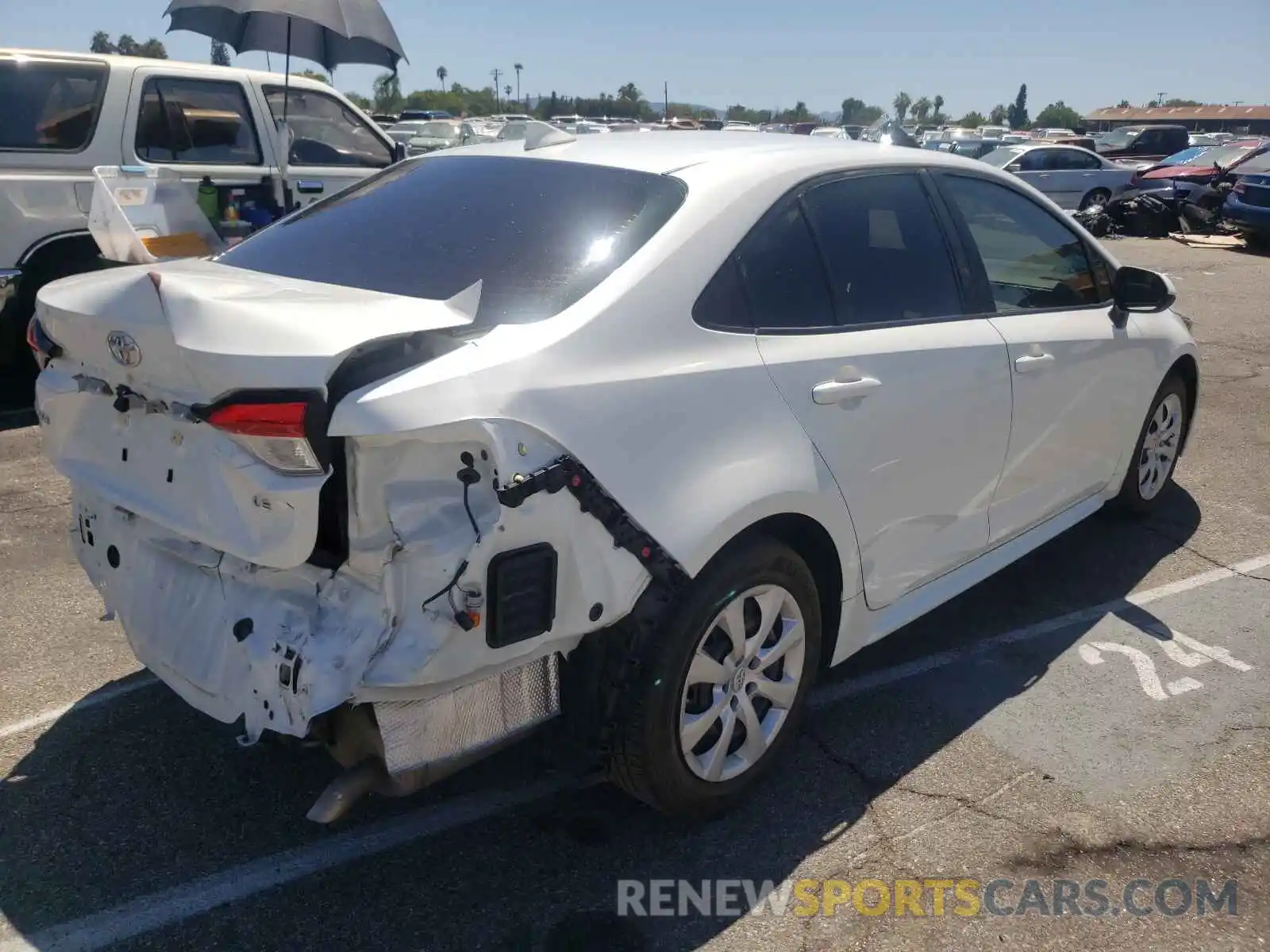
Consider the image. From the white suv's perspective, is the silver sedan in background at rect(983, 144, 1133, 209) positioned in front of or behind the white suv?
in front

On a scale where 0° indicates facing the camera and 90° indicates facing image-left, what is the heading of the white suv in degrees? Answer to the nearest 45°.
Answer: approximately 270°

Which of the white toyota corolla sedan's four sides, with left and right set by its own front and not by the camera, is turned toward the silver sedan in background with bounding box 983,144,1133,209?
front

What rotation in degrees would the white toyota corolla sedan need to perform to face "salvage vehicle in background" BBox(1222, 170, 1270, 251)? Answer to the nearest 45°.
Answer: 0° — it already faces it

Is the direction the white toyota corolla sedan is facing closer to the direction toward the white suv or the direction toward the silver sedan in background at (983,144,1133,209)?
the silver sedan in background

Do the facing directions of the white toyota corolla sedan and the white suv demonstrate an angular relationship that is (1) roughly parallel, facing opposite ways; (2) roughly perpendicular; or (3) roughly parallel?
roughly parallel

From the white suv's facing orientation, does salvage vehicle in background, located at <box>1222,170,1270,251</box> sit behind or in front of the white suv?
in front

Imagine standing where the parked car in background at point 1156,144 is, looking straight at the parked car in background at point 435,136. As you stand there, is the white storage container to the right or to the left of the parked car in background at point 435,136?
left

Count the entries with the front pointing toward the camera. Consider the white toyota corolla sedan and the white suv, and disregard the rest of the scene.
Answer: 0

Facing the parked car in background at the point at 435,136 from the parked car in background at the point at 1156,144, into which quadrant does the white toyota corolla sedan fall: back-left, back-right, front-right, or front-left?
front-left

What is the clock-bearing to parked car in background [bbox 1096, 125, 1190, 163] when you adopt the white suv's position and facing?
The parked car in background is roughly at 11 o'clock from the white suv.

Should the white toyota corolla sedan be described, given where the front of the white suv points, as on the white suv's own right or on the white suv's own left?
on the white suv's own right

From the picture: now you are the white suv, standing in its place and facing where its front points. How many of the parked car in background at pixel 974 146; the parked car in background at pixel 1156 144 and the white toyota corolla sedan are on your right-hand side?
1

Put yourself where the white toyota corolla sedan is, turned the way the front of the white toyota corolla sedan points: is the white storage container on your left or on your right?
on your left

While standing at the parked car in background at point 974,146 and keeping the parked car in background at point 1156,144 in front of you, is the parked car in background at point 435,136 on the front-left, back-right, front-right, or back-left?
back-left

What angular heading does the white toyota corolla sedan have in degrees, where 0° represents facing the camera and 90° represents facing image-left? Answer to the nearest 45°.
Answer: approximately 225°

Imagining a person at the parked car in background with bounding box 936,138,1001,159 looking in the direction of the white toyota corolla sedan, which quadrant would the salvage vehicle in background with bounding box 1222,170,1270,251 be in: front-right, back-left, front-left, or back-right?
front-left

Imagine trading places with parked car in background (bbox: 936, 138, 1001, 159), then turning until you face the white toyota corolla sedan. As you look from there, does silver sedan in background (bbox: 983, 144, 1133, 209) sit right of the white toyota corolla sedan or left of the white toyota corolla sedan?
left

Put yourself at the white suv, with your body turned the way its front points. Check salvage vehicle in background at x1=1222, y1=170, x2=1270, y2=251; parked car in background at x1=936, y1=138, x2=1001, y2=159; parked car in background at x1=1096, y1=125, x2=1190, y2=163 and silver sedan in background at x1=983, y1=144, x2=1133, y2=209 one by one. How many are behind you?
0
